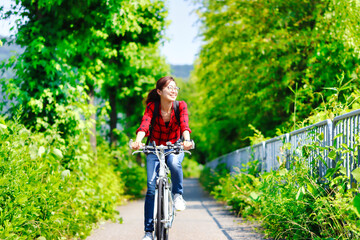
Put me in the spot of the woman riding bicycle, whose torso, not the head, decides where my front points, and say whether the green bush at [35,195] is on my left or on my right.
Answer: on my right

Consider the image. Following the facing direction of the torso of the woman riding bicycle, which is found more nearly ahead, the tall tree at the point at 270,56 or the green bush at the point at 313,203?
the green bush

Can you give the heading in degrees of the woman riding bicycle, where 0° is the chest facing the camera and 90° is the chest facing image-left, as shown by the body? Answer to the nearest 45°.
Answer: approximately 0°

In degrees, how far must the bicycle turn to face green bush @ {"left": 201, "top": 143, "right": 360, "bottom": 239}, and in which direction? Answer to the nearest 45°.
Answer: approximately 90° to its left

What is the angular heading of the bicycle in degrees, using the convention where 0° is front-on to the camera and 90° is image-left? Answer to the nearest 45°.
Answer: approximately 0°

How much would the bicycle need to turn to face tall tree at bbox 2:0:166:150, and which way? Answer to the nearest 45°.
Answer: approximately 135° to its right

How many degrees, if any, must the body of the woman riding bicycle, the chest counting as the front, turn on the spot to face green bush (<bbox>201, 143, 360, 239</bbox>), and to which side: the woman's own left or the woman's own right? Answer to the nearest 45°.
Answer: approximately 90° to the woman's own left
